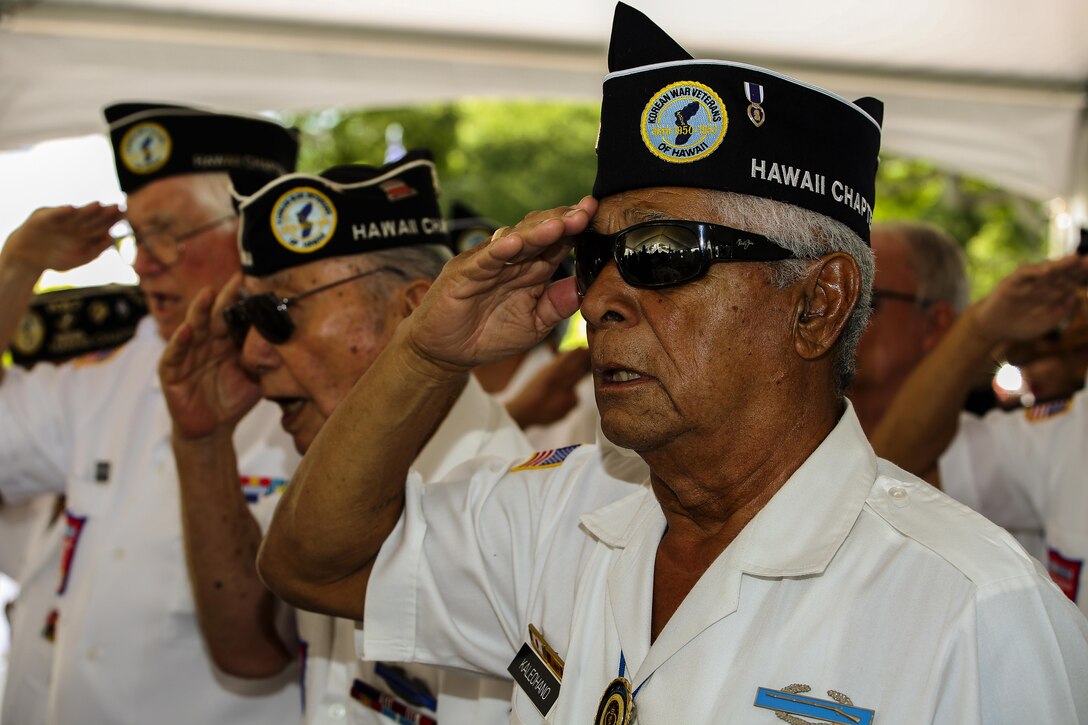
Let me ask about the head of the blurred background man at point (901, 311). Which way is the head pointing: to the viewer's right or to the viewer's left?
to the viewer's left

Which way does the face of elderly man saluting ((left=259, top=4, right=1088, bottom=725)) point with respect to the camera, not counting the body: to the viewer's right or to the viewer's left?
to the viewer's left

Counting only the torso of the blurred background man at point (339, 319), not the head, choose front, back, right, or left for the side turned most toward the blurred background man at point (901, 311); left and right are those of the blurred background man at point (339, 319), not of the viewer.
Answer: back

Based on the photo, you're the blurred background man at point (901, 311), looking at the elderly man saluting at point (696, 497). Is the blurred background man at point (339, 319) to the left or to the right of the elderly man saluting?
right

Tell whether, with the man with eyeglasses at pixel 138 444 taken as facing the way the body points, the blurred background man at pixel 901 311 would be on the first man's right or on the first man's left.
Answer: on the first man's left

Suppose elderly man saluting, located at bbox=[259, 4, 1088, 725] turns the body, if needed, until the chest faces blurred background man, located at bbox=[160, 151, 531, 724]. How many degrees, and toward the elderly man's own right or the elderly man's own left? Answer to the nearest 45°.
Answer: approximately 90° to the elderly man's own right

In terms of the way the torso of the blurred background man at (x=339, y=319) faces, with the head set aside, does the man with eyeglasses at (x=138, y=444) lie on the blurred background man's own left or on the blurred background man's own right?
on the blurred background man's own right

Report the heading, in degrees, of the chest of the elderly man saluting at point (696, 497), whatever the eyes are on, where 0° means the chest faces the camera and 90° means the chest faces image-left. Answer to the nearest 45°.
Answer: approximately 45°
